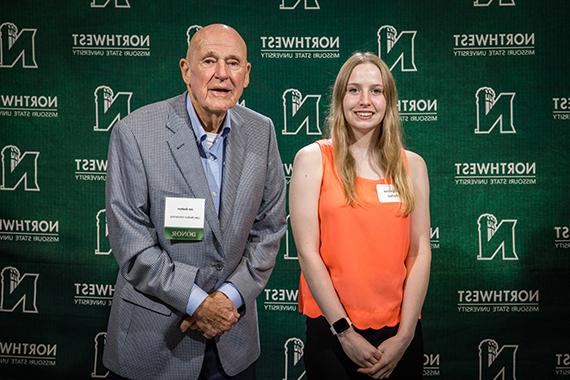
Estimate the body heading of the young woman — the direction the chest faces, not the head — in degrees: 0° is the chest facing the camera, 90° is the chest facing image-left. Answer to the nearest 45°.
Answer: approximately 0°

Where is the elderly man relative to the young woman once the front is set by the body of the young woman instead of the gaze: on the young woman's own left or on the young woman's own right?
on the young woman's own right
